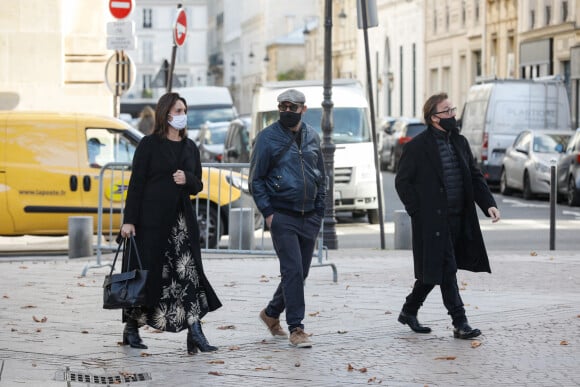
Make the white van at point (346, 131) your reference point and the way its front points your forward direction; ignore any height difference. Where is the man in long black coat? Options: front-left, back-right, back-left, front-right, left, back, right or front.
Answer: front

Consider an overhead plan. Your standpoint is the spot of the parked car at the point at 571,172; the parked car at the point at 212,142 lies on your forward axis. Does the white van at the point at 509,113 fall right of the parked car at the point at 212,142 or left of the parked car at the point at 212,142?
right

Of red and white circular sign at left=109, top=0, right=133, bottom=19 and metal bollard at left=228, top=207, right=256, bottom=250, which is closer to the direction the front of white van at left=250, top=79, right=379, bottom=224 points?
the metal bollard

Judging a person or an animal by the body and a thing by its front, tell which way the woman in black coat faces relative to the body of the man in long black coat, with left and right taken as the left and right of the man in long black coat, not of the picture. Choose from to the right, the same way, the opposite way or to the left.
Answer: the same way

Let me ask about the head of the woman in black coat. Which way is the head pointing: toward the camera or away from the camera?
toward the camera

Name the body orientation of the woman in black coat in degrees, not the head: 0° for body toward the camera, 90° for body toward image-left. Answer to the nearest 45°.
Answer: approximately 315°

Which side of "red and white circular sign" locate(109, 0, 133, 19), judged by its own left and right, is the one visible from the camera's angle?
front

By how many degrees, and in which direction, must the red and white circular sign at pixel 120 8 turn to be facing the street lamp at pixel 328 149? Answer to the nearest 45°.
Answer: approximately 45° to its left

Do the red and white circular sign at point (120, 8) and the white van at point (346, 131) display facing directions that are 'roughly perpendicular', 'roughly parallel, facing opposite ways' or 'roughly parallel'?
roughly parallel

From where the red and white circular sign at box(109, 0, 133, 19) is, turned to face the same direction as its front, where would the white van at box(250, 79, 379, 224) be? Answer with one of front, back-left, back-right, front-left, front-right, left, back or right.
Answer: left

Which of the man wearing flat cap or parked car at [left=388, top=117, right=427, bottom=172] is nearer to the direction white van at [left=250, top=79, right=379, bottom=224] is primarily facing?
the man wearing flat cap

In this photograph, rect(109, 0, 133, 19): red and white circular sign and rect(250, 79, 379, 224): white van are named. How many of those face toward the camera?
2

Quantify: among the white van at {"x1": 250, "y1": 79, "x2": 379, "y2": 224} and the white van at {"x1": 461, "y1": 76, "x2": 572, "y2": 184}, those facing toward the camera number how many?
1

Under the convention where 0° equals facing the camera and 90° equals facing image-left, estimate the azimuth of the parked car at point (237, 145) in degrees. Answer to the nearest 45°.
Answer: approximately 45°

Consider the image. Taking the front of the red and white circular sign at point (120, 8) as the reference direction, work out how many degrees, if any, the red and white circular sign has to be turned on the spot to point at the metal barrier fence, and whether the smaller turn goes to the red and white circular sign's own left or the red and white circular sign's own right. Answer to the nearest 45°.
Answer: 0° — it already faces it

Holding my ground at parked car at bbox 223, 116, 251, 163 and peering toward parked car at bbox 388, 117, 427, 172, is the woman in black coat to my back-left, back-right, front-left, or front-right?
back-right
